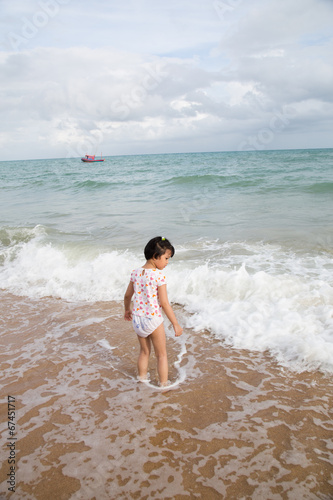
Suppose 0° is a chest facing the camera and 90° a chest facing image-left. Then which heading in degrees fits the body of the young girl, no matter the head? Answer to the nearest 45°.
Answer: approximately 225°

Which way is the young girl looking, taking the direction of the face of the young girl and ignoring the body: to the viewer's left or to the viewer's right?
to the viewer's right
